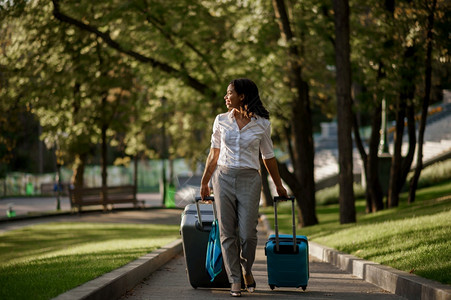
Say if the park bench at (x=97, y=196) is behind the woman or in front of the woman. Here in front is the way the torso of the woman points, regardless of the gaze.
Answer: behind

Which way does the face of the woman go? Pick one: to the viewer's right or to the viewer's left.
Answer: to the viewer's left

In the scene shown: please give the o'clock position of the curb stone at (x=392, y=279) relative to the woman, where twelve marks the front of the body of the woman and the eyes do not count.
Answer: The curb stone is roughly at 8 o'clock from the woman.

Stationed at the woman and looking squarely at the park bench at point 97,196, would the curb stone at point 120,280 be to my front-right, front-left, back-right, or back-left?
front-left

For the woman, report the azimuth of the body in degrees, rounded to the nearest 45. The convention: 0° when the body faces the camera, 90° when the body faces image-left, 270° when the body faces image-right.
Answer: approximately 0°

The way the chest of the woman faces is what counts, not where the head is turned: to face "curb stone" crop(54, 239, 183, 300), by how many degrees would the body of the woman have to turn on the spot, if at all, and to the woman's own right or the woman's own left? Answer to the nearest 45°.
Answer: approximately 135° to the woman's own right
